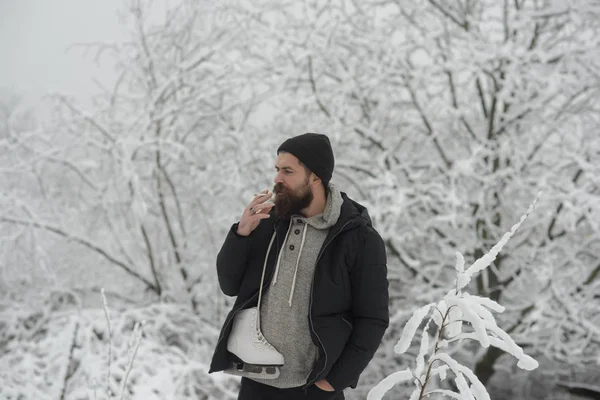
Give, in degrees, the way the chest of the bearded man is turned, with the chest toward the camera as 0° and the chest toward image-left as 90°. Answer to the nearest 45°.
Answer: approximately 45°

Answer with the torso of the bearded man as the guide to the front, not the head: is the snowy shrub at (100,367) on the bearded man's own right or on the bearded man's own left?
on the bearded man's own right

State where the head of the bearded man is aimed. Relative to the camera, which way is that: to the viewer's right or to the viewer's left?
to the viewer's left

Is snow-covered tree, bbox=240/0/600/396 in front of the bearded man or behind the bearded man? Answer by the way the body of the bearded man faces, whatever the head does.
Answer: behind
